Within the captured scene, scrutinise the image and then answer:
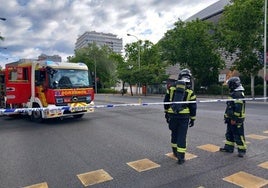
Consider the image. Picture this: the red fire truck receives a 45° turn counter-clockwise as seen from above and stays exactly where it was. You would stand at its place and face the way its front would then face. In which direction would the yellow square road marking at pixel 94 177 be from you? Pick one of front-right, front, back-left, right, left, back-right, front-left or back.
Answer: right

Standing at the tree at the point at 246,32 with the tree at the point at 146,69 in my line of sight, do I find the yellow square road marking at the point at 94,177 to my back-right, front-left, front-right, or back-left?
back-left

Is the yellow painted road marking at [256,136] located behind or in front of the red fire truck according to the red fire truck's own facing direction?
in front

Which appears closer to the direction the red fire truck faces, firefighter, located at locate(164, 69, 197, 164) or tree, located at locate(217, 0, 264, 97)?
the firefighter

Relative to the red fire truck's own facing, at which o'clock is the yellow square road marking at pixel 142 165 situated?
The yellow square road marking is roughly at 1 o'clock from the red fire truck.

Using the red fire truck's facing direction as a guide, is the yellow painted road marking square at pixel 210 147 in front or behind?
in front

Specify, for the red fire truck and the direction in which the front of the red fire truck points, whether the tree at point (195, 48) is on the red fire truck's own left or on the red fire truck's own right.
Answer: on the red fire truck's own left

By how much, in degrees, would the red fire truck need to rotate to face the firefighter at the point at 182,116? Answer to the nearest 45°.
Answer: approximately 45° to its right
